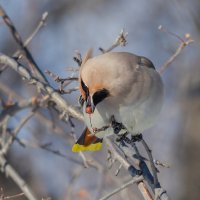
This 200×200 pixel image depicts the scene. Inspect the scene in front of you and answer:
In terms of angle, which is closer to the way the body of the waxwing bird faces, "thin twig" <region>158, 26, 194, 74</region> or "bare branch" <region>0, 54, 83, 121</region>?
the bare branch

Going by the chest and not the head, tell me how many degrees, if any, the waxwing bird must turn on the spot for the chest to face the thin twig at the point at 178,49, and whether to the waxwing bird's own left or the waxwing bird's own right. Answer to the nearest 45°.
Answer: approximately 180°

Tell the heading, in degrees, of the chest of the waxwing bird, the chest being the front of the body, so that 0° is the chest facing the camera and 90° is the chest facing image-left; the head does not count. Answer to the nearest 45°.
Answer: approximately 45°
